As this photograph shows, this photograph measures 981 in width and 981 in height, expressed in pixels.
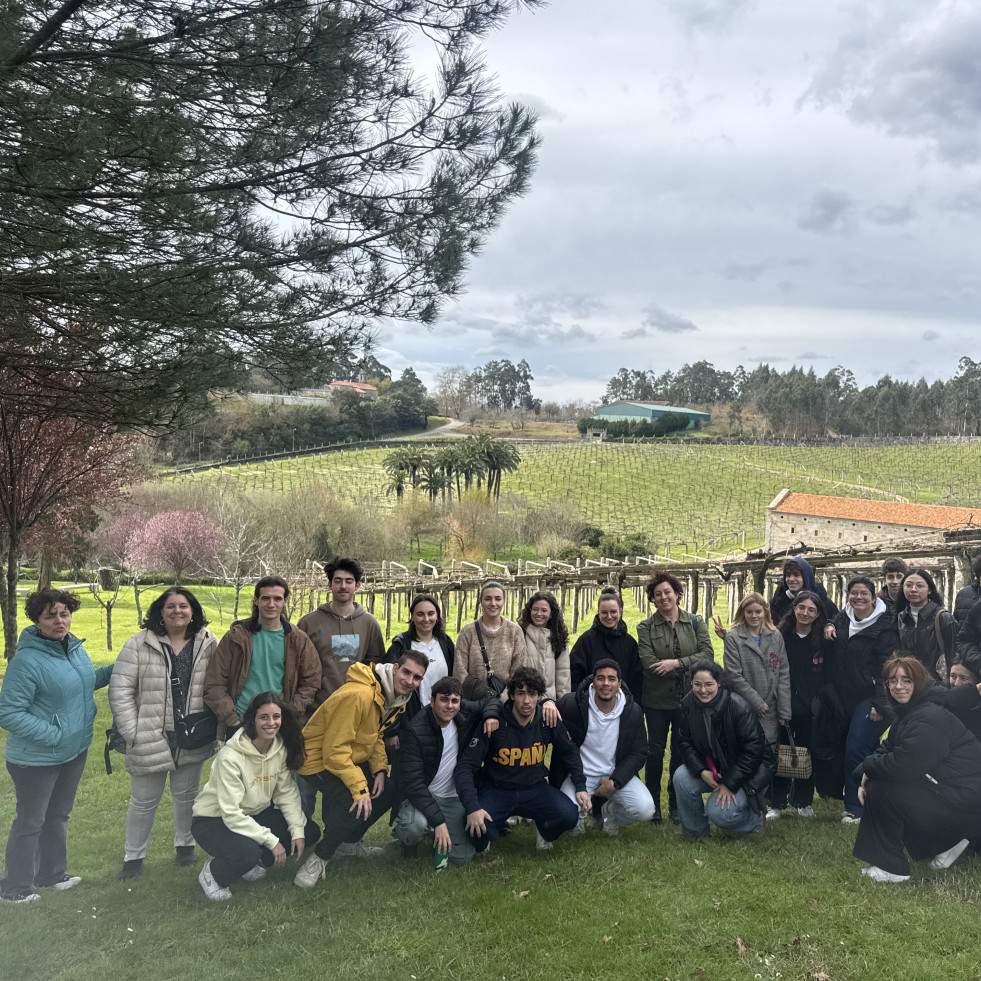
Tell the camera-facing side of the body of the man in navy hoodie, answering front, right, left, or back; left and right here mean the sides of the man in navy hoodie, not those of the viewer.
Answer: front

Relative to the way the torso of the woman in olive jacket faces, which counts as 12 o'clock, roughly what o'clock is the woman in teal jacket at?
The woman in teal jacket is roughly at 2 o'clock from the woman in olive jacket.

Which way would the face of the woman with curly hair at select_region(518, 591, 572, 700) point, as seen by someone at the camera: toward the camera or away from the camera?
toward the camera

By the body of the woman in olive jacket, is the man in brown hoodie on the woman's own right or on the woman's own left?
on the woman's own right

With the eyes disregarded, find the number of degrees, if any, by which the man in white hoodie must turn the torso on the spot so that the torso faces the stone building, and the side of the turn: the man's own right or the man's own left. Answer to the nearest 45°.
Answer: approximately 180°

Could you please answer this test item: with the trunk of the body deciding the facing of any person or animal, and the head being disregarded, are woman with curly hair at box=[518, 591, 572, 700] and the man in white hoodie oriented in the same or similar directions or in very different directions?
same or similar directions

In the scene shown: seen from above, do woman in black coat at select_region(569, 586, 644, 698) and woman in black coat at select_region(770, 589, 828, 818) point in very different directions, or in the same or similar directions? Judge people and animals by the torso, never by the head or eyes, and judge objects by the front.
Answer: same or similar directions

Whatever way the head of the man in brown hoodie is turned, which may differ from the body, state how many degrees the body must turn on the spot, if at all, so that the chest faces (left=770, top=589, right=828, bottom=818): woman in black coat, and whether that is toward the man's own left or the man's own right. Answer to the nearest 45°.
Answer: approximately 90° to the man's own left

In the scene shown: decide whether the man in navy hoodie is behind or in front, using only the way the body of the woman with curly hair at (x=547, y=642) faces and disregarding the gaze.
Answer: in front

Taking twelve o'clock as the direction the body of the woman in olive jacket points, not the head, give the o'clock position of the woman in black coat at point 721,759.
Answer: The woman in black coat is roughly at 11 o'clock from the woman in olive jacket.

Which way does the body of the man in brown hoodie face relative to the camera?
toward the camera

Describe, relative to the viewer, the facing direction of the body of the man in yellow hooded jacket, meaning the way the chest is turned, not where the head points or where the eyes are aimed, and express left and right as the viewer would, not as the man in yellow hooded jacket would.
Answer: facing the viewer and to the right of the viewer

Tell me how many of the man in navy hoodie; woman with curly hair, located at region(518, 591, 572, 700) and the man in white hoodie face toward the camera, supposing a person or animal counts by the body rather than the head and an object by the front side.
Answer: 3

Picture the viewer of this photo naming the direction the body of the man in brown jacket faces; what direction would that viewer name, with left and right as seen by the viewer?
facing the viewer
